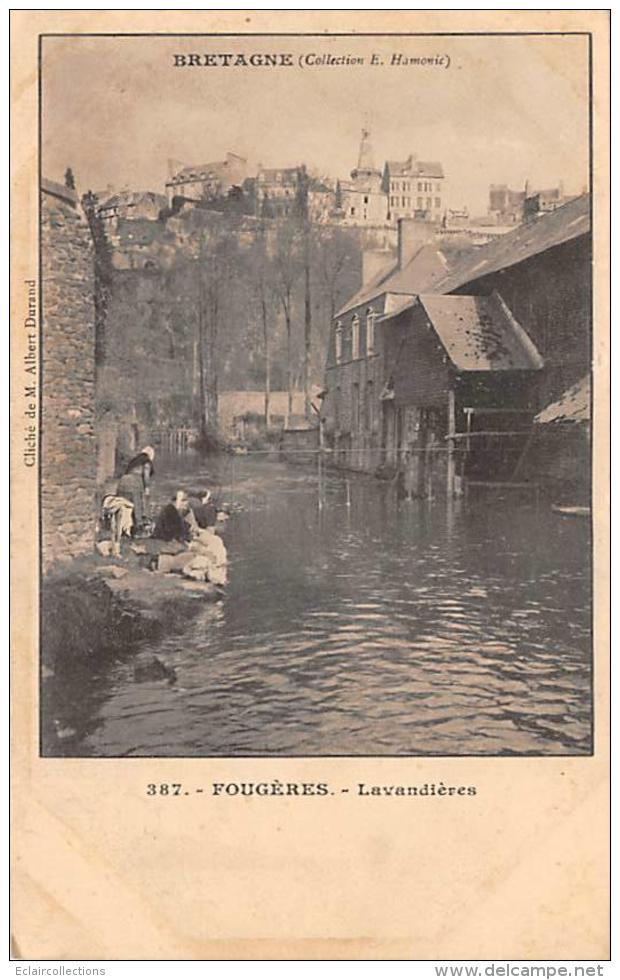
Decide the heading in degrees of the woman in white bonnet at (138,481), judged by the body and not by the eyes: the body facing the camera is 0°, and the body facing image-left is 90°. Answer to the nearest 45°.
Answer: approximately 270°
